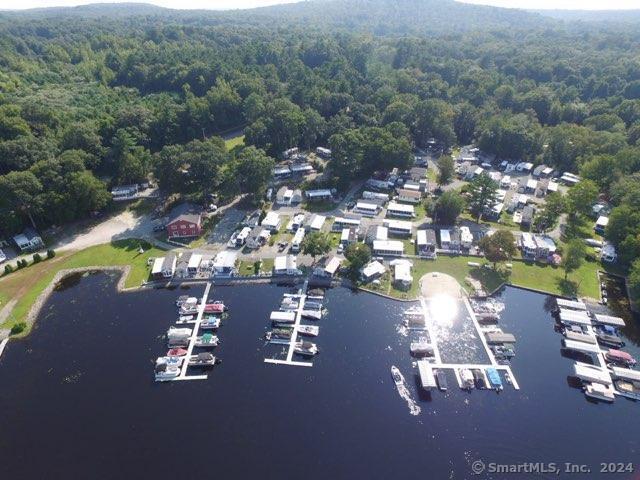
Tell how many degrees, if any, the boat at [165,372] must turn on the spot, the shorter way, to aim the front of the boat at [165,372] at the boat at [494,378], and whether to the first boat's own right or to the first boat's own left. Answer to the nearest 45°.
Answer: approximately 45° to the first boat's own right

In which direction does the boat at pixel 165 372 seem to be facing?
to the viewer's right

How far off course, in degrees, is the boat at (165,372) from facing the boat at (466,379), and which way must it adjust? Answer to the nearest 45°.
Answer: approximately 45° to its right

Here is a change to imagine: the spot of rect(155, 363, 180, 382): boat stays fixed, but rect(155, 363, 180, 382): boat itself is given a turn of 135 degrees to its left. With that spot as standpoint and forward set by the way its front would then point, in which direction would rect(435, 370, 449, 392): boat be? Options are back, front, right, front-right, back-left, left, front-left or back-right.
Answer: back

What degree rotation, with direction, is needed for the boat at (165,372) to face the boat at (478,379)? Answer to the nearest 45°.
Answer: approximately 45° to its right

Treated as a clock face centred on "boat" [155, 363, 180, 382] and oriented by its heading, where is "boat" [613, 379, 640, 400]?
"boat" [613, 379, 640, 400] is roughly at 1 o'clock from "boat" [155, 363, 180, 382].

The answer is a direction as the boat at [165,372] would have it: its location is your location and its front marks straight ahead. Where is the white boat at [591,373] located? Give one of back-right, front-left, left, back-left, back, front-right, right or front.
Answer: front-right
